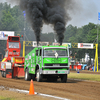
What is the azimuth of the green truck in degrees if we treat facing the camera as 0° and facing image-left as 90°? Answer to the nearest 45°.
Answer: approximately 315°
